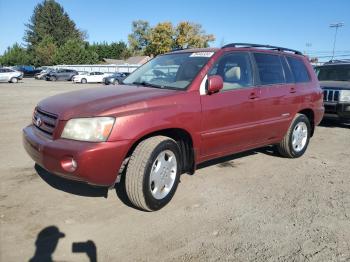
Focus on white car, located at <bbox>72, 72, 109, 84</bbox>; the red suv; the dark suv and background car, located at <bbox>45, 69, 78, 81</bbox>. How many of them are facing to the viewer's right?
0

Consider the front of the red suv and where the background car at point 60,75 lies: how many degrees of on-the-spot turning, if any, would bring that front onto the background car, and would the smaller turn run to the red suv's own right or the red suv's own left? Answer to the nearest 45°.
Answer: approximately 135° to the red suv's own right

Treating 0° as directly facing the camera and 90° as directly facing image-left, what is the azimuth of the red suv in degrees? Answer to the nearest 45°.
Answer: approximately 45°

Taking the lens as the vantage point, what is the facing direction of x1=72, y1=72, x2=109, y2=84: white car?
facing the viewer and to the left of the viewer

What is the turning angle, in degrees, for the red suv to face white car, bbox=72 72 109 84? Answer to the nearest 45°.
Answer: approximately 135° to its right

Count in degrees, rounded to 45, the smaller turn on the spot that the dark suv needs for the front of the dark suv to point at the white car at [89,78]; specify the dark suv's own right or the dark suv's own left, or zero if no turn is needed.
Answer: approximately 135° to the dark suv's own right

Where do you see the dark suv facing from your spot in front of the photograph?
facing the viewer

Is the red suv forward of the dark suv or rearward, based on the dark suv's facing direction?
forward
